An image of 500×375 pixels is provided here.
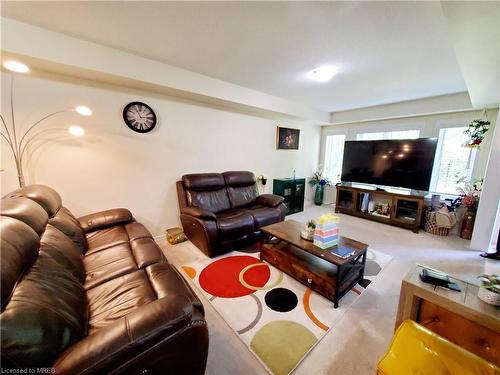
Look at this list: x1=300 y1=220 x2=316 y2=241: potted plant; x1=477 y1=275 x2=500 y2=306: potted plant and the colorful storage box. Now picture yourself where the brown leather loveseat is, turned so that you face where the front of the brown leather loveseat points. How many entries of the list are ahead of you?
3

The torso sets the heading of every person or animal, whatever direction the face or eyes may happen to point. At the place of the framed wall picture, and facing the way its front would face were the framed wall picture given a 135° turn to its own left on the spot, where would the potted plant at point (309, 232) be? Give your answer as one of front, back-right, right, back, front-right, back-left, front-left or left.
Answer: back

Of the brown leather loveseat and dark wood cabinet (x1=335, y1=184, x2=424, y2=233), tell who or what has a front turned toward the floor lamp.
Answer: the dark wood cabinet

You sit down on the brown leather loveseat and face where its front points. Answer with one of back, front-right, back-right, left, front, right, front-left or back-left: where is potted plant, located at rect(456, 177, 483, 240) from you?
front-left

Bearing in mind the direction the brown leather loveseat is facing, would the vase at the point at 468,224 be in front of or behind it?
in front

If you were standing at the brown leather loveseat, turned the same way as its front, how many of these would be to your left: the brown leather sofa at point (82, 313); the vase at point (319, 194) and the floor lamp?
1

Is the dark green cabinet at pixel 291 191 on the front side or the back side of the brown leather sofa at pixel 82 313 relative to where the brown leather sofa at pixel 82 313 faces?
on the front side

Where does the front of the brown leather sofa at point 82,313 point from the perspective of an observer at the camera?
facing away from the viewer and to the right of the viewer

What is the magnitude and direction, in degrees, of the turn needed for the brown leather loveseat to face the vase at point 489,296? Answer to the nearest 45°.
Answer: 0° — it already faces it

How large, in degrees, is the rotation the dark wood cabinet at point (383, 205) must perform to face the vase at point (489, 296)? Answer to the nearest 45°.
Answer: approximately 45° to its left

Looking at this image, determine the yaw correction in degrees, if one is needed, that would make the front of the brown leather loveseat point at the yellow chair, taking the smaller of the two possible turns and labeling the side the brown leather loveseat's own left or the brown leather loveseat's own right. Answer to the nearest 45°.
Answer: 0° — it already faces it
